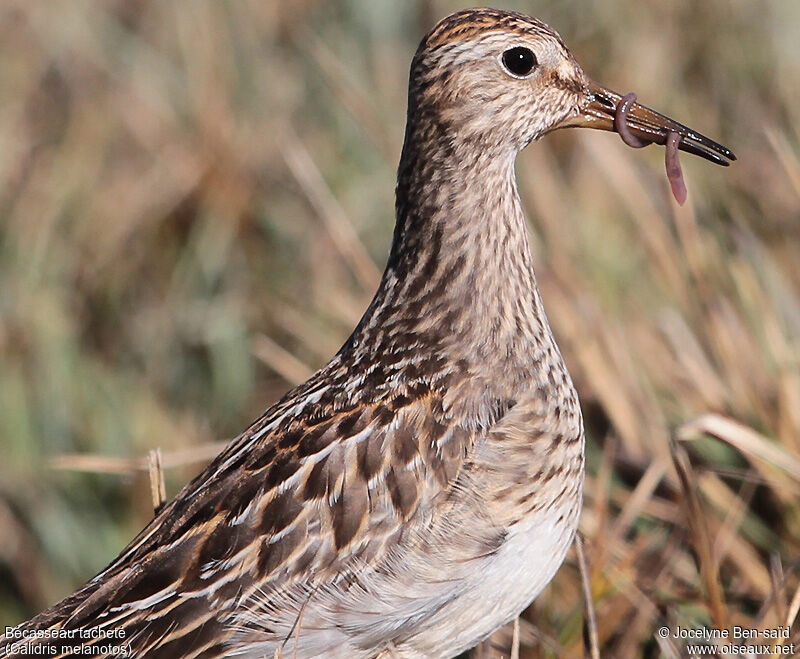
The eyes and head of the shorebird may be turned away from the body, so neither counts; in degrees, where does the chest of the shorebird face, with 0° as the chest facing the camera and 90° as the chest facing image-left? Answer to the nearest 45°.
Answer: approximately 270°
